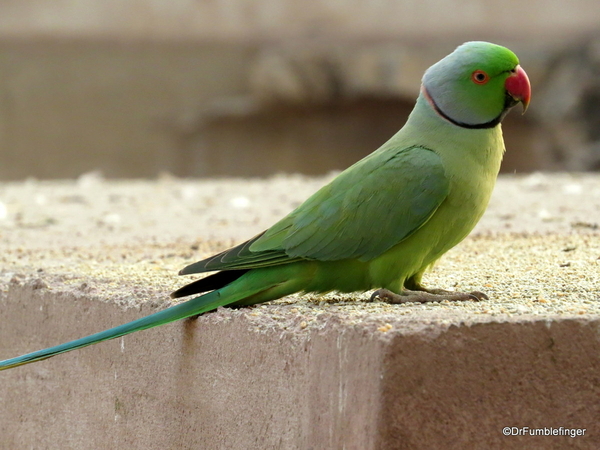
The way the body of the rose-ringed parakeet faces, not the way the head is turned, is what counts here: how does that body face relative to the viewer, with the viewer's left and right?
facing to the right of the viewer
